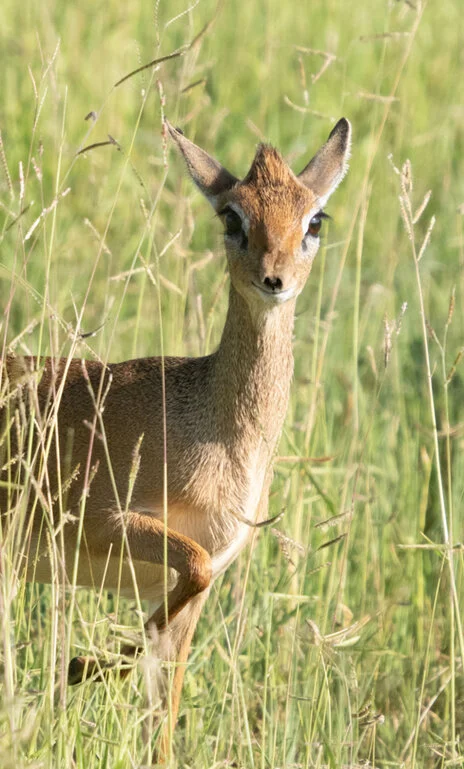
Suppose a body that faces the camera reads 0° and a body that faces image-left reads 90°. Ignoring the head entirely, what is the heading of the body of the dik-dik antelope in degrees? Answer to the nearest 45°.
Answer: approximately 315°
